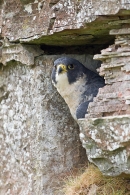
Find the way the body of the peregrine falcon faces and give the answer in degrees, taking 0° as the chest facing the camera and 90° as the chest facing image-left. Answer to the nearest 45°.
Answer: approximately 45°
